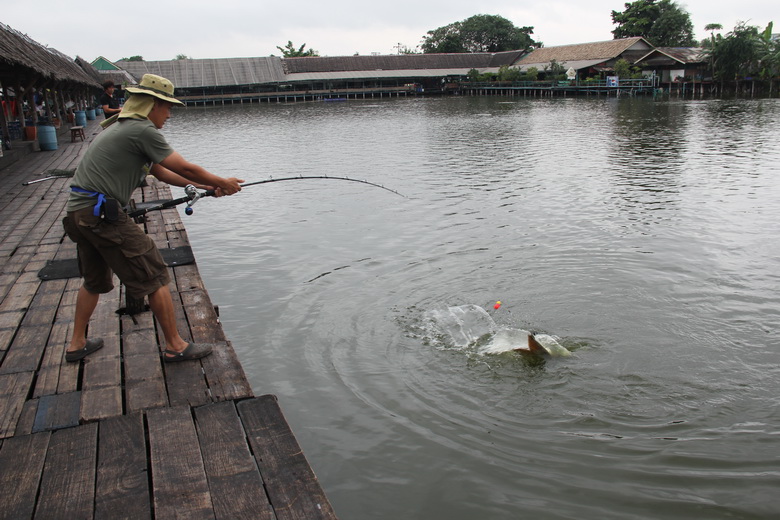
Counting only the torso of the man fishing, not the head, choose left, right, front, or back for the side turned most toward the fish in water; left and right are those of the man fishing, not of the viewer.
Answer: front

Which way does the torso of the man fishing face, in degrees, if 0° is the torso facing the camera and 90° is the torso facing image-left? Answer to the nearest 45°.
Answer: approximately 270°

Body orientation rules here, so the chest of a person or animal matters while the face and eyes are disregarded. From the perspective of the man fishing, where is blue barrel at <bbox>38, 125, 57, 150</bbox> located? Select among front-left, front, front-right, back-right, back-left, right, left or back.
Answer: left

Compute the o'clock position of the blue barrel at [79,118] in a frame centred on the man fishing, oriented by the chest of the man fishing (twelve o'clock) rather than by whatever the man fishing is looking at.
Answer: The blue barrel is roughly at 9 o'clock from the man fishing.

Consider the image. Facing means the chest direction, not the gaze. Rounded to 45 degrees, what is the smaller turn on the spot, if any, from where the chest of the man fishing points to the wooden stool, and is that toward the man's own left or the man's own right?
approximately 90° to the man's own left
